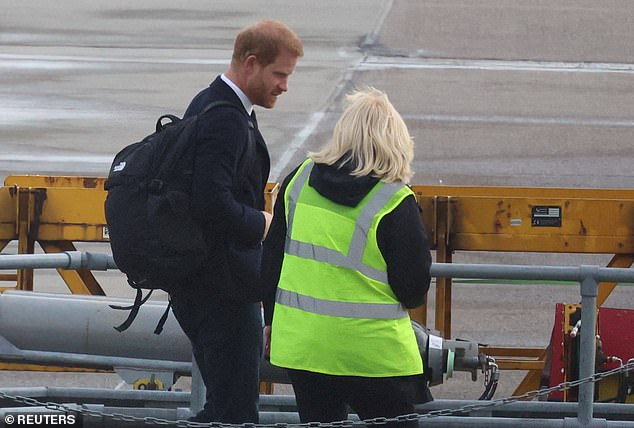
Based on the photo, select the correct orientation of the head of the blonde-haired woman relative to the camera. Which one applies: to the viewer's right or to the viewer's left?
to the viewer's left

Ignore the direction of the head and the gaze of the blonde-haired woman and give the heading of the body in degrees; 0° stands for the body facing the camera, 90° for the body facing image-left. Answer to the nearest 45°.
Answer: approximately 225°
